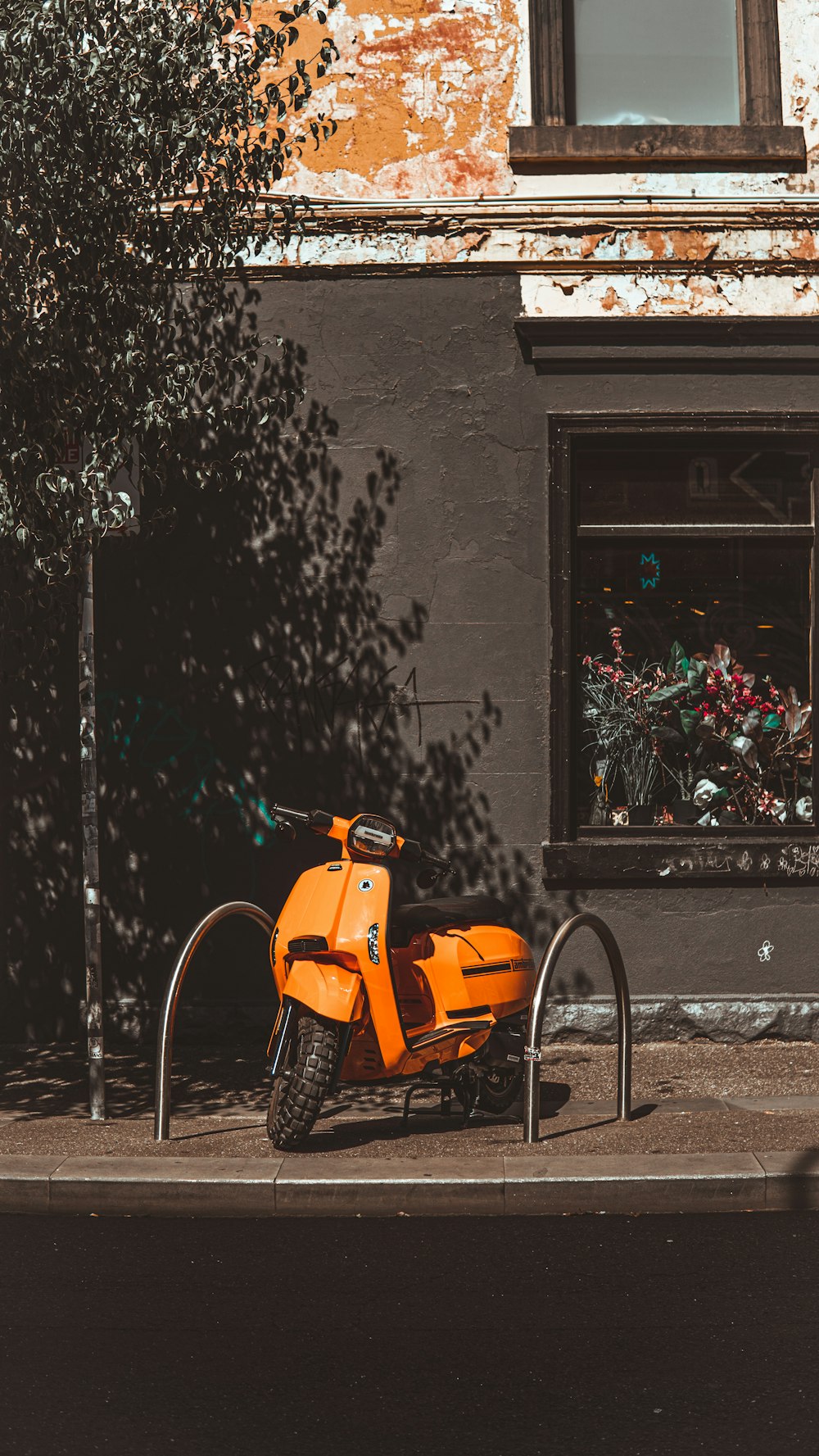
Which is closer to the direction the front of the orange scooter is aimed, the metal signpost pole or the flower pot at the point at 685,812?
the metal signpost pole

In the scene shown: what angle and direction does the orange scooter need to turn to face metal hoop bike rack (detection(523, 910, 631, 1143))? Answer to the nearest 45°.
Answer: approximately 135° to its left

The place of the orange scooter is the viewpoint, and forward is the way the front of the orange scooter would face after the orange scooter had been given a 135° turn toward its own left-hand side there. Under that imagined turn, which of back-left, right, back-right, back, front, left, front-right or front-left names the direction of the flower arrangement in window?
front-left

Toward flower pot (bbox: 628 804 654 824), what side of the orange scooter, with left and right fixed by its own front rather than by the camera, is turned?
back

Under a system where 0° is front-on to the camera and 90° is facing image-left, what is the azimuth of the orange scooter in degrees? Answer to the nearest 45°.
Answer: approximately 45°

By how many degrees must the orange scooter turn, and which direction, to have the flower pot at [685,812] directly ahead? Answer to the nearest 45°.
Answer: approximately 180°
